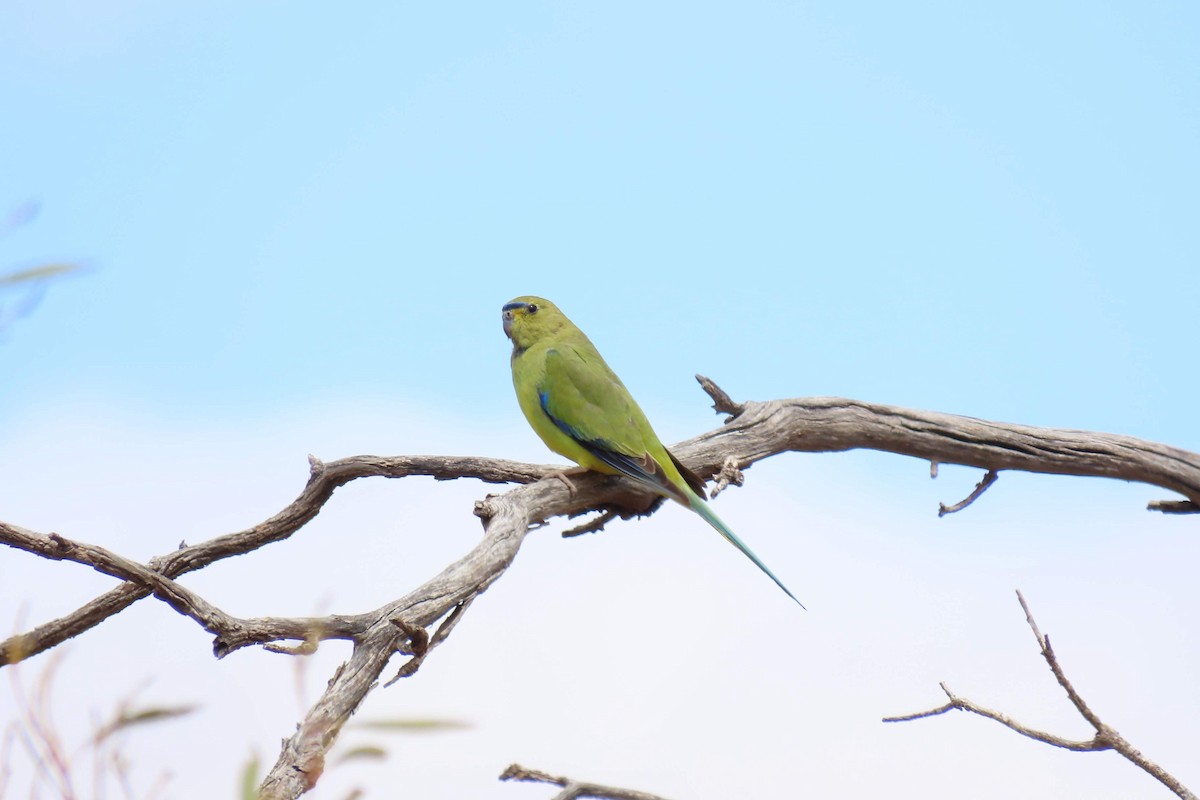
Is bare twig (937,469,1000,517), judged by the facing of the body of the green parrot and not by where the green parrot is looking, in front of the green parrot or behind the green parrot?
behind

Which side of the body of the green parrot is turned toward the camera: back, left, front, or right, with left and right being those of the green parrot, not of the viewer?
left
